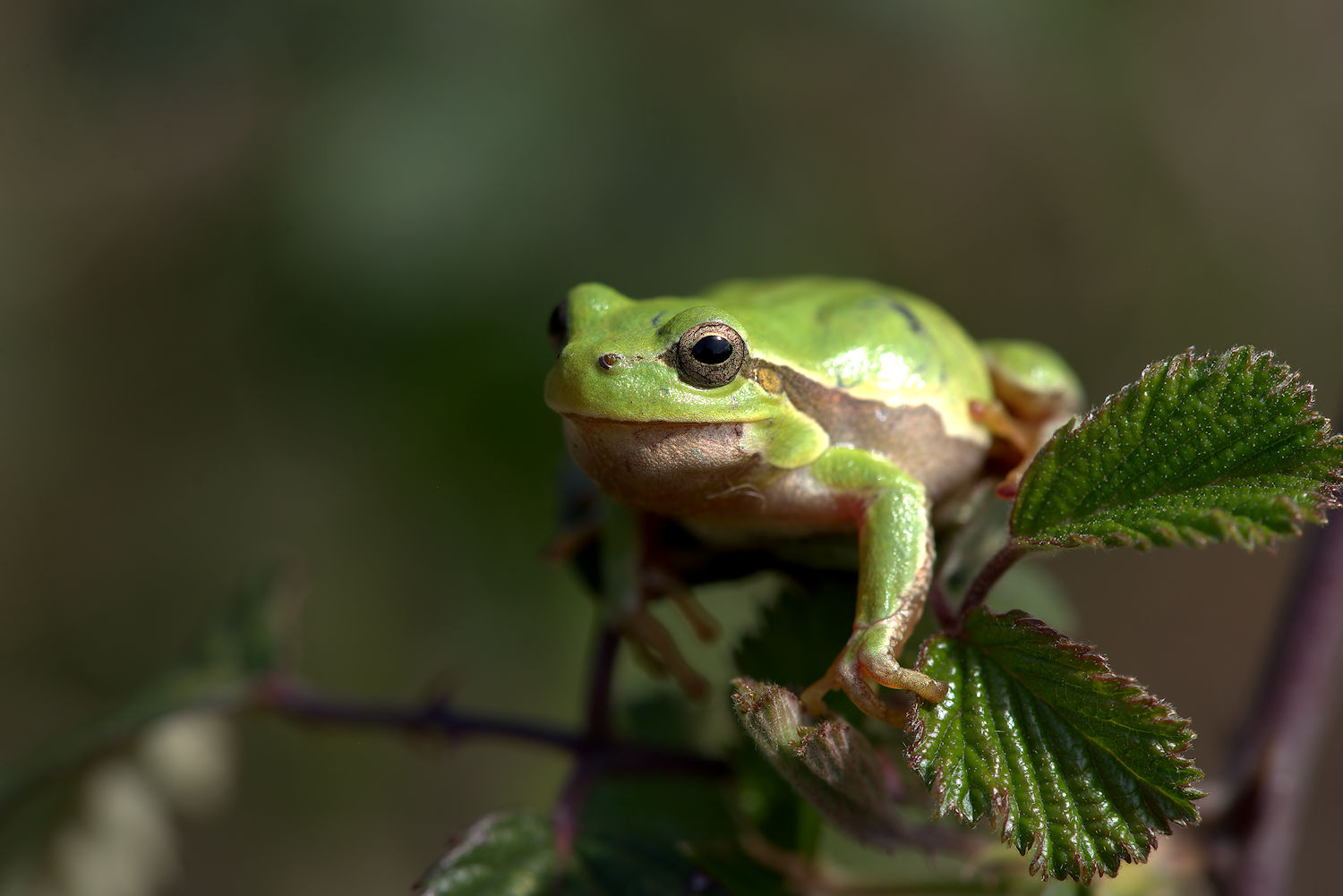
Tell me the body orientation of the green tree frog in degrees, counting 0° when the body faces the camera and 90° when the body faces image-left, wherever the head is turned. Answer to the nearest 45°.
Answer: approximately 45°

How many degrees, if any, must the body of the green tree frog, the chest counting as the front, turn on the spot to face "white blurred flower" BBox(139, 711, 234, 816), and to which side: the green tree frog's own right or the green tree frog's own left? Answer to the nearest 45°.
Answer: approximately 90° to the green tree frog's own right

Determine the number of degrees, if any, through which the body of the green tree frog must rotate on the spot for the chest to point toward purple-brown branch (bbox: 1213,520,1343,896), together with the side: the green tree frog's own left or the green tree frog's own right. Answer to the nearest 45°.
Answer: approximately 180°

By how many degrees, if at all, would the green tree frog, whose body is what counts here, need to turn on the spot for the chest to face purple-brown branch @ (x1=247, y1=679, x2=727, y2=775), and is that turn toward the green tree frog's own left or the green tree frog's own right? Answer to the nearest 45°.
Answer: approximately 90° to the green tree frog's own right
